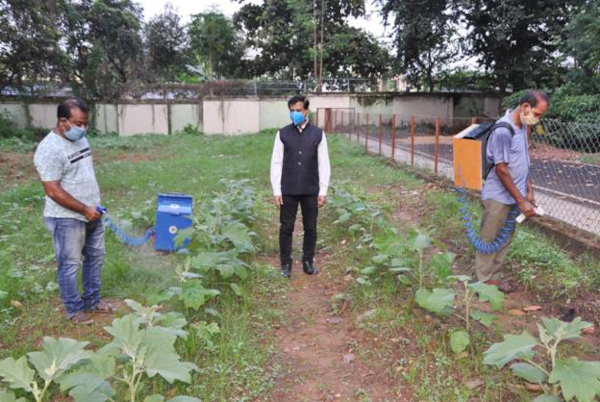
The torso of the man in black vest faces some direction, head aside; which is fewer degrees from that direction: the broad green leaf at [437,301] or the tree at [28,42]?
the broad green leaf

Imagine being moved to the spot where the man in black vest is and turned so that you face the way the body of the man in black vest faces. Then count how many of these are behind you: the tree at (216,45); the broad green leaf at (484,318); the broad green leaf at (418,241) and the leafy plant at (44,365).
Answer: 1

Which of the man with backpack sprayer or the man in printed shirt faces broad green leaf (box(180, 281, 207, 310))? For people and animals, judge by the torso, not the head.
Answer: the man in printed shirt

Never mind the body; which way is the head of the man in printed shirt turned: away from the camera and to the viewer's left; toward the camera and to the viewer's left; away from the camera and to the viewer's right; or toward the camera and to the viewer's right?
toward the camera and to the viewer's right

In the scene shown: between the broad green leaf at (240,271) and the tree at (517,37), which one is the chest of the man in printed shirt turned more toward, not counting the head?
the broad green leaf

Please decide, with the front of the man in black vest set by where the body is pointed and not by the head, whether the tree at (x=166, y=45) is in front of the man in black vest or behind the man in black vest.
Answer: behind

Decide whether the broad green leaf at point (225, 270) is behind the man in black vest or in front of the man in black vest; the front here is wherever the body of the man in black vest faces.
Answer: in front

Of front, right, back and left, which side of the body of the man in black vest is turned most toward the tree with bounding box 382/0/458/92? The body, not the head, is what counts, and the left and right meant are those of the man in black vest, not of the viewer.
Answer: back

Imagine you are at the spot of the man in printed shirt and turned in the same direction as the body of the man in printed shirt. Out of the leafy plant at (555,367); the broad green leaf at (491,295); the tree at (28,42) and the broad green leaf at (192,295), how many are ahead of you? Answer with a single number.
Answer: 3

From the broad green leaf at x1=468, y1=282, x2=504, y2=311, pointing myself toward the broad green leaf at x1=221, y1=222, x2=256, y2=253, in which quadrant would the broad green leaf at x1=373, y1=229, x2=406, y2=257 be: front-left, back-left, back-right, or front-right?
front-right

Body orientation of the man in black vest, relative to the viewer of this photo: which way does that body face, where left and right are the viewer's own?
facing the viewer

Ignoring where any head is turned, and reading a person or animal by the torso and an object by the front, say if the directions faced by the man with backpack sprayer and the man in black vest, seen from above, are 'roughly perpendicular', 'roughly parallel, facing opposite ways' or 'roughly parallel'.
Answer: roughly perpendicular
